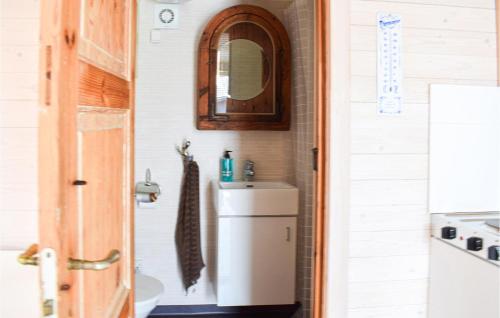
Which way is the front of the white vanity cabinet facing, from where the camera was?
facing the viewer

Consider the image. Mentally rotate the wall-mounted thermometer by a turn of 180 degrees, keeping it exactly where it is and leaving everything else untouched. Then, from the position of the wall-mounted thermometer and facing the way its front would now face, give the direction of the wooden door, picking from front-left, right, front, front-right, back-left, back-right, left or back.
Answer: back-left

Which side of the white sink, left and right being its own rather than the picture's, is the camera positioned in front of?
front

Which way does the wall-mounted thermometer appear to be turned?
toward the camera

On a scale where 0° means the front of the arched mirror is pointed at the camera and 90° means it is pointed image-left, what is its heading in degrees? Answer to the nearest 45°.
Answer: approximately 0°

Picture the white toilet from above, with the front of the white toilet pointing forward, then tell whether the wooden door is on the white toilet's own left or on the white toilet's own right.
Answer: on the white toilet's own right

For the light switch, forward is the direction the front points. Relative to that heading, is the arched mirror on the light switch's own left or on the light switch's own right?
on the light switch's own left
